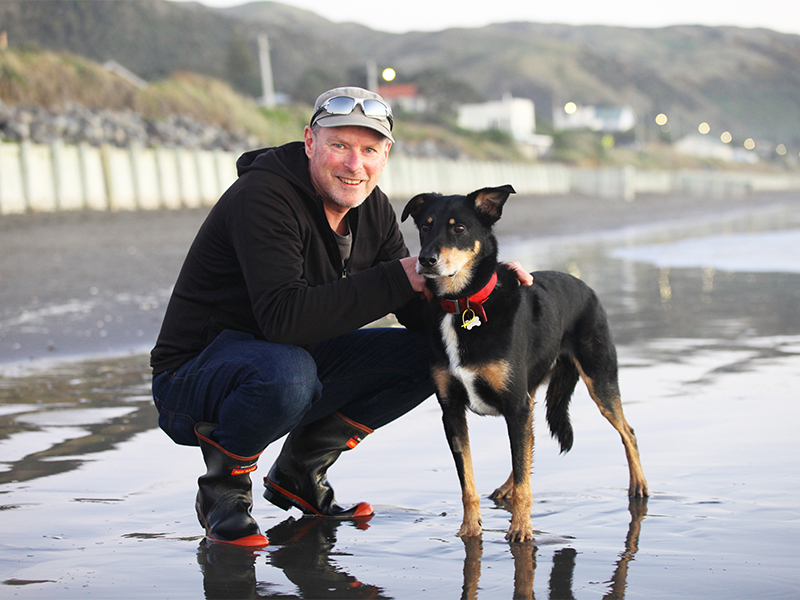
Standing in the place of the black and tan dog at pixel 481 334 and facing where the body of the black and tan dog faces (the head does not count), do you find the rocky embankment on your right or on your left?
on your right

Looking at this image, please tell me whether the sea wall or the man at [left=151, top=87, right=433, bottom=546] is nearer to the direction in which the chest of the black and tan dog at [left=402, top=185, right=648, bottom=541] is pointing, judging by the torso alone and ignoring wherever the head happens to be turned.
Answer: the man

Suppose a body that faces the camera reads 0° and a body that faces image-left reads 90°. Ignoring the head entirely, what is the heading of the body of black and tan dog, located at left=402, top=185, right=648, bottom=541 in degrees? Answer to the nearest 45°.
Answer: approximately 45°
